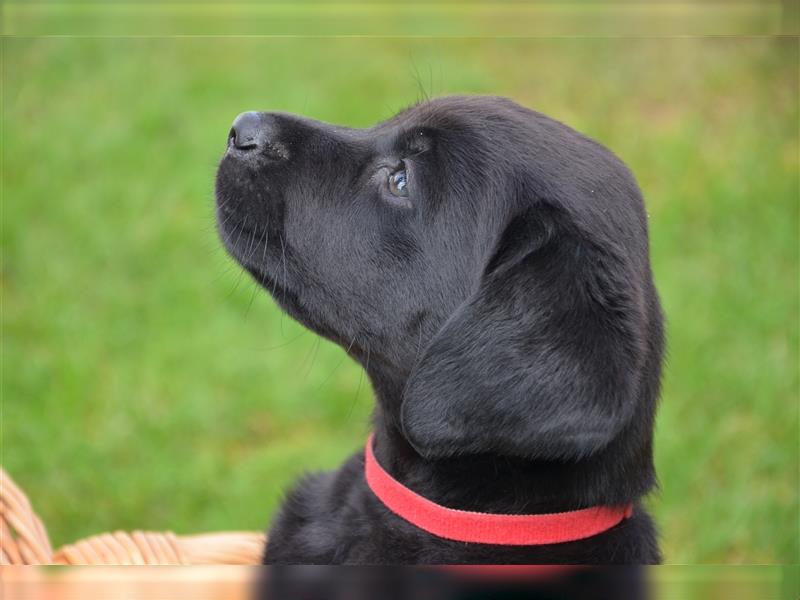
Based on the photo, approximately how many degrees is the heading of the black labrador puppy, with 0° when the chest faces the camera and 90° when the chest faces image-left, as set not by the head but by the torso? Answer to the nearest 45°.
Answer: approximately 90°
